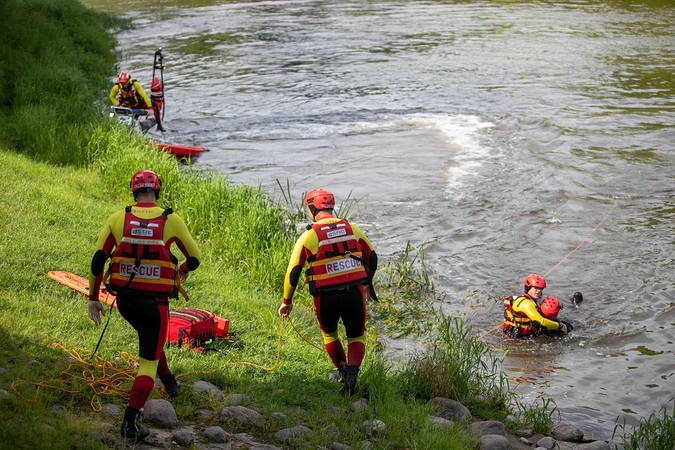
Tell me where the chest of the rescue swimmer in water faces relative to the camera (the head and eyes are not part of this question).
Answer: to the viewer's right

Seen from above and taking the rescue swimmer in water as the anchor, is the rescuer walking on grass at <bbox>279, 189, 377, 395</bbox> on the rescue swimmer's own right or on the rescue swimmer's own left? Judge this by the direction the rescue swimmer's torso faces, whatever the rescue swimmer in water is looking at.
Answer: on the rescue swimmer's own right

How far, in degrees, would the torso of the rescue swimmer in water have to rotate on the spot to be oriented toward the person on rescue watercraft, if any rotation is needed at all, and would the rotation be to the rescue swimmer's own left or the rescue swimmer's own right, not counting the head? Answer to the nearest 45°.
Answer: approximately 135° to the rescue swimmer's own left

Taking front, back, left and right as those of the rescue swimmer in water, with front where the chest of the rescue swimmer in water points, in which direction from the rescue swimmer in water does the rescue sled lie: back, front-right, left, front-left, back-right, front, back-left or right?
back-left

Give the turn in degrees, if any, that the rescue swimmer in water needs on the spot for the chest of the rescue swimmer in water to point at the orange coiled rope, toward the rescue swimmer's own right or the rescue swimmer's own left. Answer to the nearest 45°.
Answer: approximately 135° to the rescue swimmer's own right

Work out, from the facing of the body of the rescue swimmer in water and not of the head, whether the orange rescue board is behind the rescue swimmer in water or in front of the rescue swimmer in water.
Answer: behind

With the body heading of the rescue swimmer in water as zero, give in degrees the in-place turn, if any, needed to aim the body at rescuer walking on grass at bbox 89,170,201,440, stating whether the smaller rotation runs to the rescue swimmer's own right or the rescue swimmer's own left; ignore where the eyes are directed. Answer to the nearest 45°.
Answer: approximately 135° to the rescue swimmer's own right
